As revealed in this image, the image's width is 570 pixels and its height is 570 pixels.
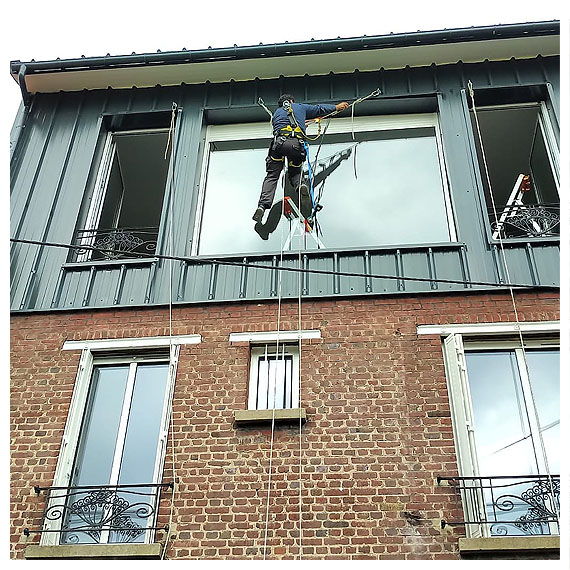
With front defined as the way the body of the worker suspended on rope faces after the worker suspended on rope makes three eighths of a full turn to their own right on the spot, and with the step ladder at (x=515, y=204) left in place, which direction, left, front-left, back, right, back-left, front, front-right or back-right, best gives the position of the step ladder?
front-left

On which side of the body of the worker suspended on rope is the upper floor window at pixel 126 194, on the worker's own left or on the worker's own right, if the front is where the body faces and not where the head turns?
on the worker's own left

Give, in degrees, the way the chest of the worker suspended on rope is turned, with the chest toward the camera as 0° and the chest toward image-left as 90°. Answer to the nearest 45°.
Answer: approximately 180°

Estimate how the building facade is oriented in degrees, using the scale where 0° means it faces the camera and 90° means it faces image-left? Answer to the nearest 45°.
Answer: approximately 0°
